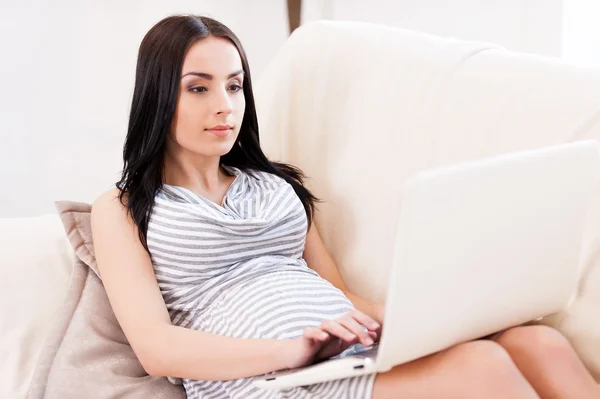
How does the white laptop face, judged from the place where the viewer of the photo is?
facing away from the viewer and to the left of the viewer

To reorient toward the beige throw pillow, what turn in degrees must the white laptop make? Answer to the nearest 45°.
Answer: approximately 45° to its left
